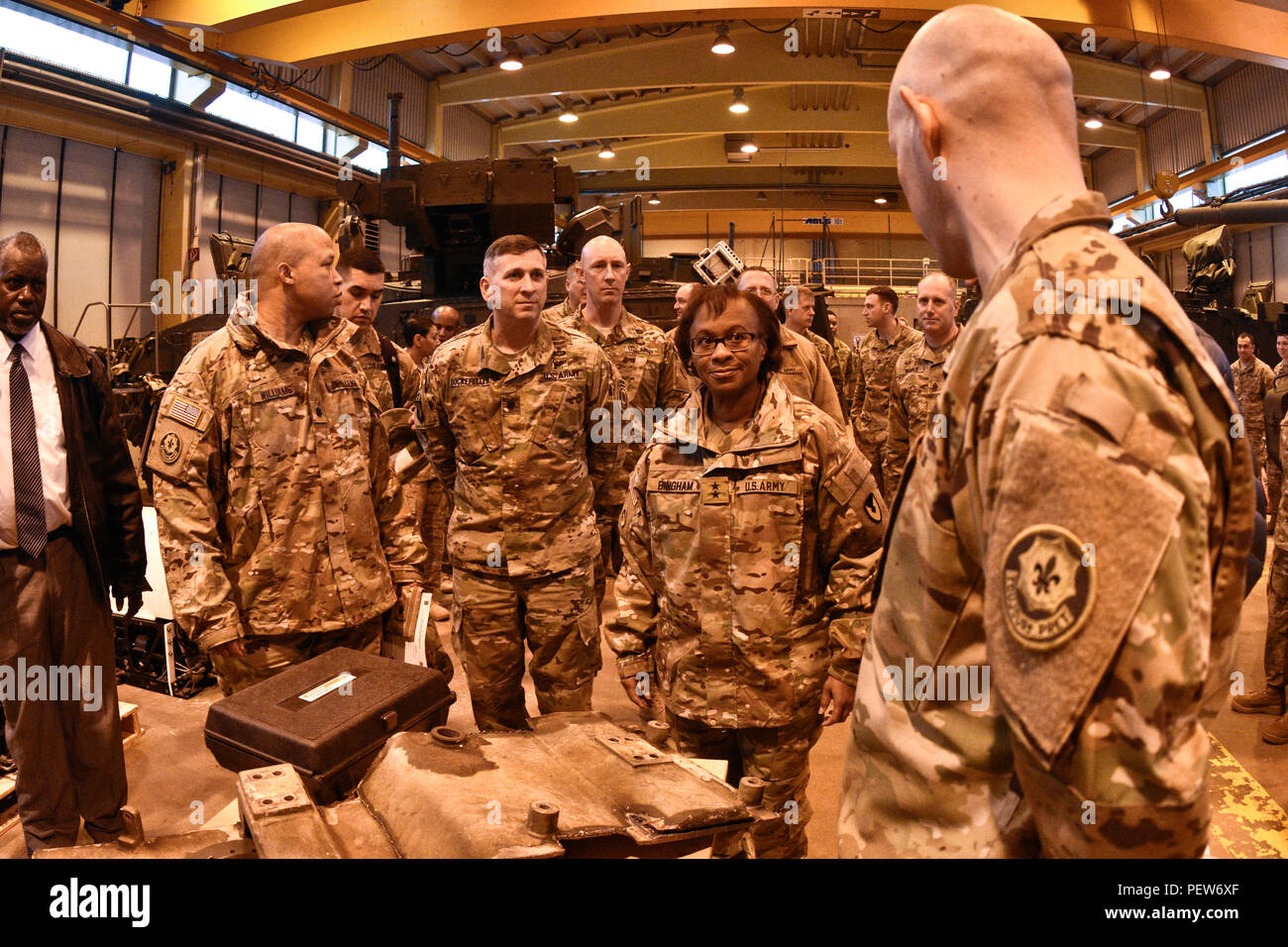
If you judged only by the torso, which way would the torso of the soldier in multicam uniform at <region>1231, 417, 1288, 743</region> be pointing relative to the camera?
to the viewer's left

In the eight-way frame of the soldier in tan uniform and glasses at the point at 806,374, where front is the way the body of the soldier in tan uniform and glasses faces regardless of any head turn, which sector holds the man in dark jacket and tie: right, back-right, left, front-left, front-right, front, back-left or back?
front-right

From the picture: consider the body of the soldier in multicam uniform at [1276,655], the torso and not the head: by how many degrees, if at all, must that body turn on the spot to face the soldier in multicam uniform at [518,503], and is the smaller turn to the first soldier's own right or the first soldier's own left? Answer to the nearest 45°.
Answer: approximately 45° to the first soldier's own left

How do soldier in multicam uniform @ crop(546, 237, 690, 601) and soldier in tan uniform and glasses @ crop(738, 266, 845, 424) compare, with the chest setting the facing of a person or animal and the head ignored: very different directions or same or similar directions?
same or similar directions

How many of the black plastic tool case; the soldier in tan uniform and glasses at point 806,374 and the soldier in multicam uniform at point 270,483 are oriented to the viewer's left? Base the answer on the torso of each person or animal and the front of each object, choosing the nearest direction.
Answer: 0

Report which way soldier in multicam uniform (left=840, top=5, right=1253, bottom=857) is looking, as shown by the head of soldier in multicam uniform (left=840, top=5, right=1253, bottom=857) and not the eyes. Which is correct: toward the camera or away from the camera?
away from the camera

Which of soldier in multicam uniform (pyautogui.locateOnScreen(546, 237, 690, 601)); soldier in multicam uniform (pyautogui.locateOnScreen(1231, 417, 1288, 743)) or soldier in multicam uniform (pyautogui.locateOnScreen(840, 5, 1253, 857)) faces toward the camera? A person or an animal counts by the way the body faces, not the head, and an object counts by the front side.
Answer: soldier in multicam uniform (pyautogui.locateOnScreen(546, 237, 690, 601))

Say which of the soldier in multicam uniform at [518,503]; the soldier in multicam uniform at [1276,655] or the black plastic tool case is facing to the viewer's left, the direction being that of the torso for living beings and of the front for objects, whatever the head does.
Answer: the soldier in multicam uniform at [1276,655]

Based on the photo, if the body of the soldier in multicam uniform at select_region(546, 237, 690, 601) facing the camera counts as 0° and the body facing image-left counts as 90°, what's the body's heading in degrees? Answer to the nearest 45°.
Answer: approximately 0°

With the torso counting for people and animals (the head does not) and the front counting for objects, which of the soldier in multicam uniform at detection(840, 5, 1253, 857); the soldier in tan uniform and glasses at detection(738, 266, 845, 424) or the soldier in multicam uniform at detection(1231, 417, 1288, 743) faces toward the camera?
the soldier in tan uniform and glasses at detection(738, 266, 845, 424)

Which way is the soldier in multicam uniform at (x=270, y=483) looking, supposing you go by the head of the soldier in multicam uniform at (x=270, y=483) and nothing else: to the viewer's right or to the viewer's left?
to the viewer's right
